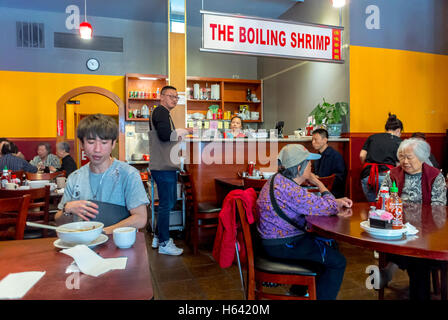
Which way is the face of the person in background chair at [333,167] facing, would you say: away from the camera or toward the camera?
toward the camera

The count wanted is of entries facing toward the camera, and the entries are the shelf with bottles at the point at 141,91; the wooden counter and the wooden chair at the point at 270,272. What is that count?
2

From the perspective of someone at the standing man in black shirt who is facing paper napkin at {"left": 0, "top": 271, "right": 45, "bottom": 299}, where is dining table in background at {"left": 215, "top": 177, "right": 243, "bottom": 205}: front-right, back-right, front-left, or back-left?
back-left

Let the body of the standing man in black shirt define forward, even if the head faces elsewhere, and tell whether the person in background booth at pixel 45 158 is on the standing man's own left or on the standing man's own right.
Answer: on the standing man's own left

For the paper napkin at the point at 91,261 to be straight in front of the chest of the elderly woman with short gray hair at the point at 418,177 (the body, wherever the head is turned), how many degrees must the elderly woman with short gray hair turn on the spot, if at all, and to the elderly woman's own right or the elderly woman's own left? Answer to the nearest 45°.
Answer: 0° — they already face it

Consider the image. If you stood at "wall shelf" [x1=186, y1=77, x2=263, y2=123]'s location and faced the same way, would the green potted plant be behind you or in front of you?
in front

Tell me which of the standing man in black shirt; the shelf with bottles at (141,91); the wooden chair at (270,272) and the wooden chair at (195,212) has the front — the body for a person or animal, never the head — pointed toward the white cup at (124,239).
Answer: the shelf with bottles

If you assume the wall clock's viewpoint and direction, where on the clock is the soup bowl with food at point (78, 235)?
The soup bowl with food is roughly at 12 o'clock from the wall clock.

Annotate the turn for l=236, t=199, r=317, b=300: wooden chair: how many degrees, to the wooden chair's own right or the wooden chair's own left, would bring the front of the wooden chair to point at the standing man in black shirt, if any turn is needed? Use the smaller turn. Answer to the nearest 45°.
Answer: approximately 135° to the wooden chair's own left

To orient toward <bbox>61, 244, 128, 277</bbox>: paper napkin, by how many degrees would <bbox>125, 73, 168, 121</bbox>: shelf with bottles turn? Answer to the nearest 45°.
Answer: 0° — it already faces it

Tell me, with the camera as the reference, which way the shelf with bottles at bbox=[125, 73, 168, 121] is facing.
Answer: facing the viewer

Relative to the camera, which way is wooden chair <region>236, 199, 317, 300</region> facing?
to the viewer's right

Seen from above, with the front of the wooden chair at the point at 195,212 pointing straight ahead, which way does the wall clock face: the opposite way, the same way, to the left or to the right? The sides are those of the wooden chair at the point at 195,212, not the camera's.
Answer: to the right

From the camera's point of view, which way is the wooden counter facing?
toward the camera

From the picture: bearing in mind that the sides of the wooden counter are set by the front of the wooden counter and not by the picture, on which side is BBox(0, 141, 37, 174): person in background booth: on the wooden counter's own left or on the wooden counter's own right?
on the wooden counter's own right

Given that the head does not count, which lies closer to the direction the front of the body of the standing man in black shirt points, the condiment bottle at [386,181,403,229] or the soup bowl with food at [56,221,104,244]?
the condiment bottle
